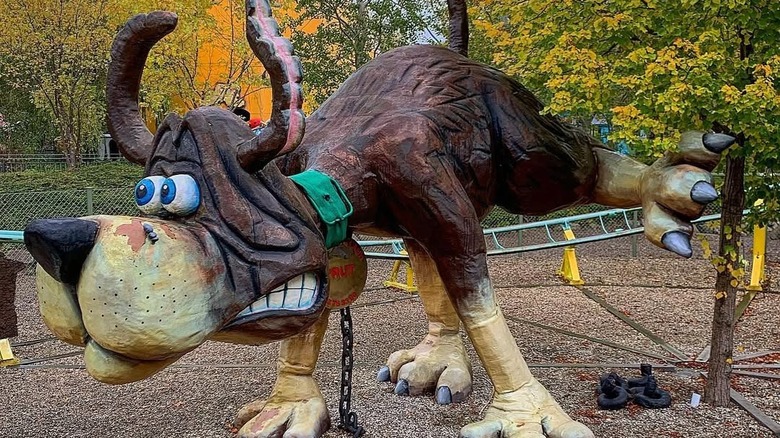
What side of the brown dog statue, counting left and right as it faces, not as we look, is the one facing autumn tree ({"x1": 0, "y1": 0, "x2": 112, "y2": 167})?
right

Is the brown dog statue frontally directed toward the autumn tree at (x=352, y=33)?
no

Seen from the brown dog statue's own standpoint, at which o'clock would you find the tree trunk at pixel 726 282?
The tree trunk is roughly at 7 o'clock from the brown dog statue.

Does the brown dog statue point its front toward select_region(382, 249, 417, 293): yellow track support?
no

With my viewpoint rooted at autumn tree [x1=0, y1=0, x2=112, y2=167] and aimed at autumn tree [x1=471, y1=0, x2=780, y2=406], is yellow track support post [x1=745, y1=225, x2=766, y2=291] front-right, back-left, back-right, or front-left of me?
front-left

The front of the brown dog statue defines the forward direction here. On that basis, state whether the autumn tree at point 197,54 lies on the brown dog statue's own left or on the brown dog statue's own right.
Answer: on the brown dog statue's own right

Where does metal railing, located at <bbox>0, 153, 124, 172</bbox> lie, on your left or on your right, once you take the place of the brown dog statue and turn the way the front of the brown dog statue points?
on your right

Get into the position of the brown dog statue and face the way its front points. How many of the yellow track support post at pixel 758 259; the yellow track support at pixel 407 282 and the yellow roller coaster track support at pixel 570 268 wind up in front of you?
0

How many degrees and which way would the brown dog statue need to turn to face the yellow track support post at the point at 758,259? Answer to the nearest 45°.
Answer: approximately 180°

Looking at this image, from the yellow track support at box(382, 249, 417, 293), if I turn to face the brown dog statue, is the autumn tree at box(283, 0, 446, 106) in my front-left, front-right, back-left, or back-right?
back-right

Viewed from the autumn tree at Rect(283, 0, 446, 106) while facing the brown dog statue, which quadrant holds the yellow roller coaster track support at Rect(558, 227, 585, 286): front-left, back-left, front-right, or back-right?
front-left

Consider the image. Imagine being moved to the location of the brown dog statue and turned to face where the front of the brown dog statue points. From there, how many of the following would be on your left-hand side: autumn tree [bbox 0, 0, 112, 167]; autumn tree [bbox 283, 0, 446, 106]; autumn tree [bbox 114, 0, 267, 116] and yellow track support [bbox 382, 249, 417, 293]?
0

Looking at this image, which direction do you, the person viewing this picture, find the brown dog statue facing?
facing the viewer and to the left of the viewer

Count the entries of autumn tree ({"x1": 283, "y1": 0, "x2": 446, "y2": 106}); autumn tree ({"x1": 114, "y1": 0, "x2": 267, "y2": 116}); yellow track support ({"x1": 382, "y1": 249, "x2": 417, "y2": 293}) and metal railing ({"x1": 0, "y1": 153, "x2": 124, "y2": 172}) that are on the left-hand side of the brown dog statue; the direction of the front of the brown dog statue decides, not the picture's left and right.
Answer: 0
